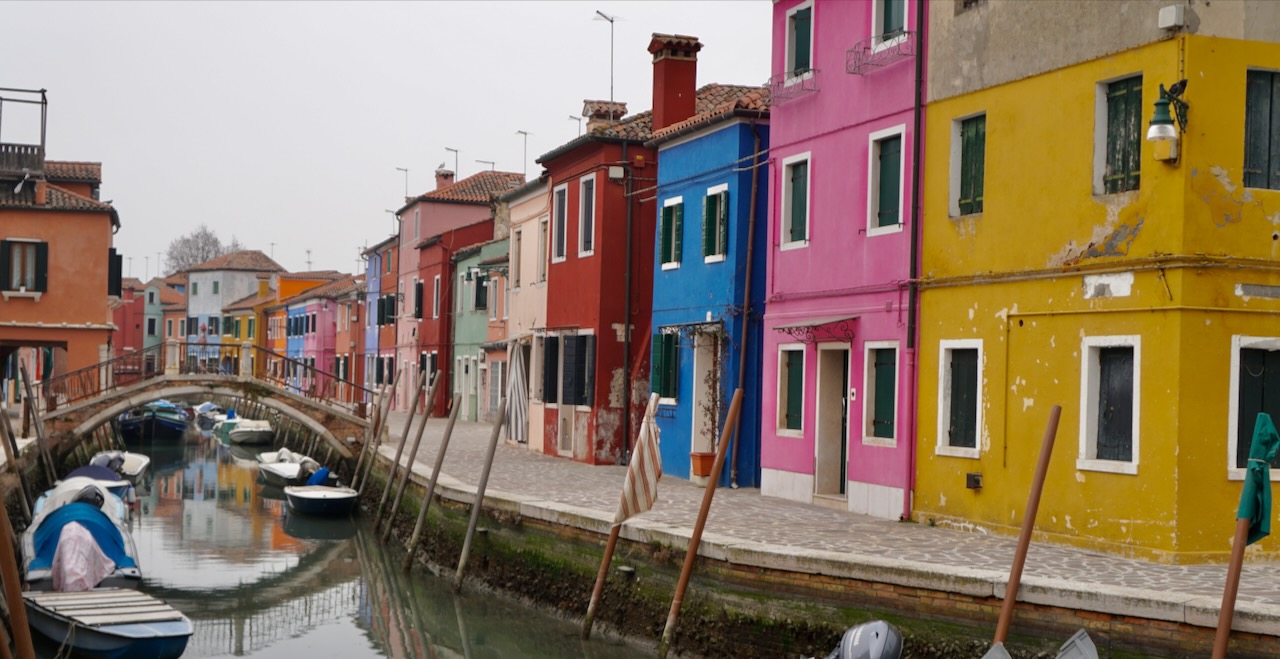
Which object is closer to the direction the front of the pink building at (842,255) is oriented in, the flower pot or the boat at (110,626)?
the boat

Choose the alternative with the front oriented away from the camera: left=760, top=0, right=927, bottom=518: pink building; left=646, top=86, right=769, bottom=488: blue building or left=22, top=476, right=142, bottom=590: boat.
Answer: the boat

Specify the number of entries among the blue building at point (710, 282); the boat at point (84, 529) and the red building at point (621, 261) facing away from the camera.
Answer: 1

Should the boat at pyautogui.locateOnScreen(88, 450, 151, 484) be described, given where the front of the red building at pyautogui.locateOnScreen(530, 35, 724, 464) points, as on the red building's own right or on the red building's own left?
on the red building's own right

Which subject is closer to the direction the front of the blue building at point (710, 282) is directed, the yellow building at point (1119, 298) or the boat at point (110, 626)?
the boat

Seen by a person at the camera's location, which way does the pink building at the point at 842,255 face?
facing the viewer and to the left of the viewer

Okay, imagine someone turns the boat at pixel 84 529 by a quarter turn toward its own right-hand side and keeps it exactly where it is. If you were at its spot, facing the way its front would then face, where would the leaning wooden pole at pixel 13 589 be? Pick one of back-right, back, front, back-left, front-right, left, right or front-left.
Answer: right

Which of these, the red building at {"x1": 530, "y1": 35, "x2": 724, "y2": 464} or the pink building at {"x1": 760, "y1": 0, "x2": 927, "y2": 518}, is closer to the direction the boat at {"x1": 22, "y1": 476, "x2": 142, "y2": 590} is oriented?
the red building

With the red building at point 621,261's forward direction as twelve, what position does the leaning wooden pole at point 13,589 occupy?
The leaning wooden pole is roughly at 11 o'clock from the red building.

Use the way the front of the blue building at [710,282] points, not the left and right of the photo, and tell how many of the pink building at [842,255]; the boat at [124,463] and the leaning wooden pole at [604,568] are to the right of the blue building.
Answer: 1

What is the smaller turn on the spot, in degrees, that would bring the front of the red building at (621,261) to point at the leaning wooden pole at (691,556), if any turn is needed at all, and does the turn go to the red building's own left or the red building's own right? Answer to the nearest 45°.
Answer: approximately 45° to the red building's own left

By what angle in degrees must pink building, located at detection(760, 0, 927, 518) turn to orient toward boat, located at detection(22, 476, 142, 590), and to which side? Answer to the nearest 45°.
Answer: approximately 45° to its right

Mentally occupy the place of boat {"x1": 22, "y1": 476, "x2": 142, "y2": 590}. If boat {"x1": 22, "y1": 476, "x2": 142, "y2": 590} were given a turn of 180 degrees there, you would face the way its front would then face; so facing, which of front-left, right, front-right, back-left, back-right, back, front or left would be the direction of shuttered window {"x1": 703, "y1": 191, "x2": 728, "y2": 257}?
left

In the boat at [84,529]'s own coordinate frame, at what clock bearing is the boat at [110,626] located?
the boat at [110,626] is roughly at 6 o'clock from the boat at [84,529].

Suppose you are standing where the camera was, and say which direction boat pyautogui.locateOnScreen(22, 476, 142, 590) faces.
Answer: facing away from the viewer
